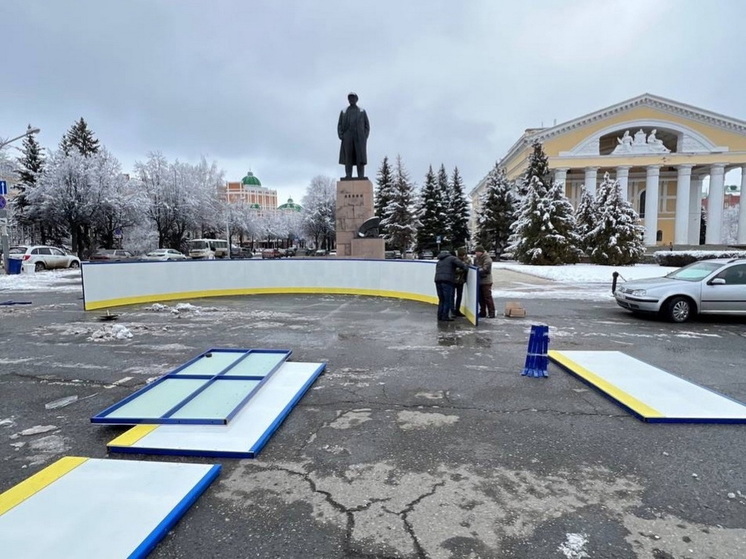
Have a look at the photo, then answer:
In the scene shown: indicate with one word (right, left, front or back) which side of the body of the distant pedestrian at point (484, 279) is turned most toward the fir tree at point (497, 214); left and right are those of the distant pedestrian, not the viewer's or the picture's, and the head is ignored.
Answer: right

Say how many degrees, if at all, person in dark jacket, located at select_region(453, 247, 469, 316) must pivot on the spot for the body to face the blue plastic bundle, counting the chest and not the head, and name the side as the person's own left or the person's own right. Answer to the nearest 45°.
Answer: approximately 90° to the person's own right

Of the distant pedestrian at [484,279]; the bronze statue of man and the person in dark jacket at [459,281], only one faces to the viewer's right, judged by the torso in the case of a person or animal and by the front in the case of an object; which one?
the person in dark jacket

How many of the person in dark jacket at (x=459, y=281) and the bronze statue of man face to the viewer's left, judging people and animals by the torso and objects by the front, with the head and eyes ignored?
0

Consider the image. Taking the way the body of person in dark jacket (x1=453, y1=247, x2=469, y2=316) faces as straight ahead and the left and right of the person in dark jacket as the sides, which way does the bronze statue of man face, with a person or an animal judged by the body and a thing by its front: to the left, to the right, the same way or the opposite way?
to the right

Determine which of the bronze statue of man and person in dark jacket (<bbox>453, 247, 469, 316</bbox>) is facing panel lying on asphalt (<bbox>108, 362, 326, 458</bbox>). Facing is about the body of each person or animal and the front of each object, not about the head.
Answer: the bronze statue of man

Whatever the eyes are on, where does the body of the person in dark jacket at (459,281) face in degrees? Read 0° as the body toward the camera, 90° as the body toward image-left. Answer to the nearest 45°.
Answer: approximately 270°

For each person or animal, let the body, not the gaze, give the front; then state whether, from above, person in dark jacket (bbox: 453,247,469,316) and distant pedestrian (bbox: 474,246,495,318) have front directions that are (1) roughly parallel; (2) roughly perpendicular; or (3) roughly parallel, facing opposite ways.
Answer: roughly parallel, facing opposite ways

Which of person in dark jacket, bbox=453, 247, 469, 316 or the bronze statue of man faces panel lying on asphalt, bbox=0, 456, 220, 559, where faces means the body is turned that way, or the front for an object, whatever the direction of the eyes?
the bronze statue of man

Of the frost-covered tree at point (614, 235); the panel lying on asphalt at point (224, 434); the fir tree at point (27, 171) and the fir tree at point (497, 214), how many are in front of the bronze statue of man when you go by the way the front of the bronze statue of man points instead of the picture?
1

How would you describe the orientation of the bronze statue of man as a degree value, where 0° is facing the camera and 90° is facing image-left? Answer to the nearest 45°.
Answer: approximately 0°

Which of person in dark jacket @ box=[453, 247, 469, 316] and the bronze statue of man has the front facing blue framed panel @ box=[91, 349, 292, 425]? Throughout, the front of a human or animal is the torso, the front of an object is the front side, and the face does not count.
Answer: the bronze statue of man

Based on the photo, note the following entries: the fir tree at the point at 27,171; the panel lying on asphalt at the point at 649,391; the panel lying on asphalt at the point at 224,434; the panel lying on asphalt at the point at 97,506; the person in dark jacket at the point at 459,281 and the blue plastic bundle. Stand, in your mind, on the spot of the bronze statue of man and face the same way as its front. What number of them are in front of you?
5

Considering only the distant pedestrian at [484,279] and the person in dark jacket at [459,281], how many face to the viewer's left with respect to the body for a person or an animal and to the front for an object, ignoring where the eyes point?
1

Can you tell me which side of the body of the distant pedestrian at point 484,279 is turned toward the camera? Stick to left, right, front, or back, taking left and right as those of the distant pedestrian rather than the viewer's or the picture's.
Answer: left

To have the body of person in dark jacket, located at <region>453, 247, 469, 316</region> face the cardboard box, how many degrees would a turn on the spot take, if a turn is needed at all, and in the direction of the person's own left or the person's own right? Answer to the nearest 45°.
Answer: approximately 45° to the person's own left
